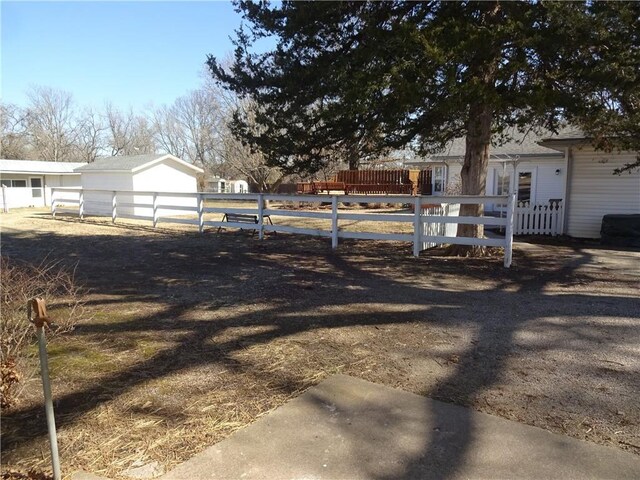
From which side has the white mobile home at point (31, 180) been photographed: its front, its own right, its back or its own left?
front

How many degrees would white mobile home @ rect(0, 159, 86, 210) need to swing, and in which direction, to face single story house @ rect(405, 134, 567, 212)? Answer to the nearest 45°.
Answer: approximately 45° to its left

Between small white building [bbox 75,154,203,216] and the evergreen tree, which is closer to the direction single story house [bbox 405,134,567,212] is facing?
the evergreen tree

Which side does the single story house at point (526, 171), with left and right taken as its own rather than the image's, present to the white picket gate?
front

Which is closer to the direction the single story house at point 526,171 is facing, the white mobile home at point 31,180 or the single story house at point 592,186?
the single story house

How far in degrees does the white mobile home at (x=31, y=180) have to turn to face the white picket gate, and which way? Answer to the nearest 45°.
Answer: approximately 45° to its left

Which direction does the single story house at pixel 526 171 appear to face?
toward the camera

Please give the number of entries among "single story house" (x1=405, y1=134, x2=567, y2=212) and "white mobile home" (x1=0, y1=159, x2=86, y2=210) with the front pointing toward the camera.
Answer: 2

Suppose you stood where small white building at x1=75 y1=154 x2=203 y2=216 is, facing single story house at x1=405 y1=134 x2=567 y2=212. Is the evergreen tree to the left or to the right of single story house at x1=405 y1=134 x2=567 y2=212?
right

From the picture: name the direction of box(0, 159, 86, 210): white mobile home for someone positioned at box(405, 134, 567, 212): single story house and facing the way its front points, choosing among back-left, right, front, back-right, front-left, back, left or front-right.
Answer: right

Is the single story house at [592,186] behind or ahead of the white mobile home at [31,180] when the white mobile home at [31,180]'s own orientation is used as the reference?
ahead

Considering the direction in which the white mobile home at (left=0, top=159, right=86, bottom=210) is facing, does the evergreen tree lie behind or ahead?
ahead
